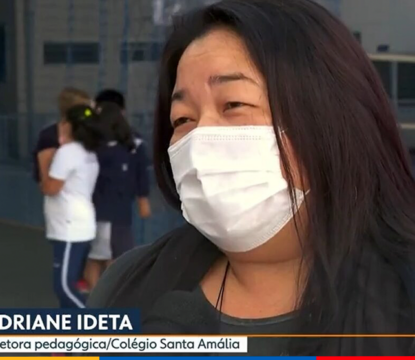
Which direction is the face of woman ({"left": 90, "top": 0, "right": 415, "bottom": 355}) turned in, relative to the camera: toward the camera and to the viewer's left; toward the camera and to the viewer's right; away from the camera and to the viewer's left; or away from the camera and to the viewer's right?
toward the camera and to the viewer's left

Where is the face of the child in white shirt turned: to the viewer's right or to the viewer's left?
to the viewer's left

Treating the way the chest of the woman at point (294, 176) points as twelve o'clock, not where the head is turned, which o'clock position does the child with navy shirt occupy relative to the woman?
The child with navy shirt is roughly at 4 o'clock from the woman.

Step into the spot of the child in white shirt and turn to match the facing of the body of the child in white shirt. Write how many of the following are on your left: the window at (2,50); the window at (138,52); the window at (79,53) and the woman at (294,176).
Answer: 1

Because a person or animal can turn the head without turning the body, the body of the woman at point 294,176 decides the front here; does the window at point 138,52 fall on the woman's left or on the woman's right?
on the woman's right
